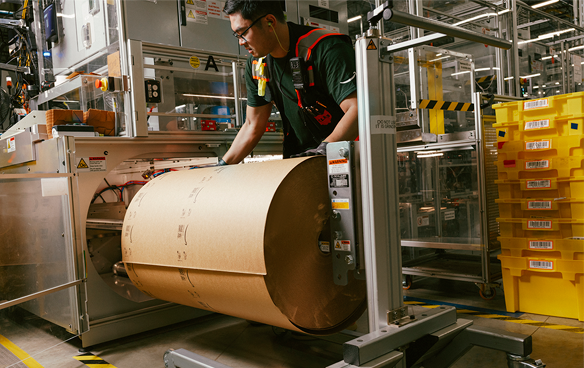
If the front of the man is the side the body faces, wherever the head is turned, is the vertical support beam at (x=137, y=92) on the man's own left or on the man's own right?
on the man's own right

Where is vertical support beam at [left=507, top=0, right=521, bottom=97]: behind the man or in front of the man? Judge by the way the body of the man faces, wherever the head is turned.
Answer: behind

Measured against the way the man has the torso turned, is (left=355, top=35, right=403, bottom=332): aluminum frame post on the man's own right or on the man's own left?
on the man's own left

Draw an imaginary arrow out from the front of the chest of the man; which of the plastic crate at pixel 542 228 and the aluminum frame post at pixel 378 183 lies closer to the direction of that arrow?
the aluminum frame post

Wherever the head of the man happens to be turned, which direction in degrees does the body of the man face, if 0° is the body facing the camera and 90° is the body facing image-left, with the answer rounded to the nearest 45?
approximately 45°
